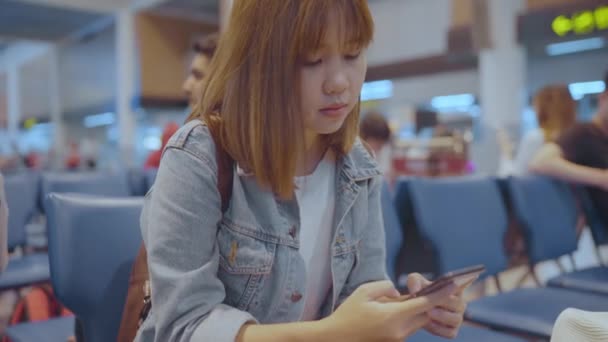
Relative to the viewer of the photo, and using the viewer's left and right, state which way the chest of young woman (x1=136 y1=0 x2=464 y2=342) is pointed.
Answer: facing the viewer and to the right of the viewer

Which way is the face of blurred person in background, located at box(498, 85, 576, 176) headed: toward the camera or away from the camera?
away from the camera

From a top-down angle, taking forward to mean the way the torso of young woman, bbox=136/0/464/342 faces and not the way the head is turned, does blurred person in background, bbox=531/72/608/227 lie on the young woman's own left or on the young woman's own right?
on the young woman's own left

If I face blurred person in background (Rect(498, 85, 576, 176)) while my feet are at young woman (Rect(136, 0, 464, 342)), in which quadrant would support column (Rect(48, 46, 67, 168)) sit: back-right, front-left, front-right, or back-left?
front-left

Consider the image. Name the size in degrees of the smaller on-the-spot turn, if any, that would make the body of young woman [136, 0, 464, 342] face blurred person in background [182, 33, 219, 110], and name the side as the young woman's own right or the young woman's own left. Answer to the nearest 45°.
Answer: approximately 135° to the young woman's own left
